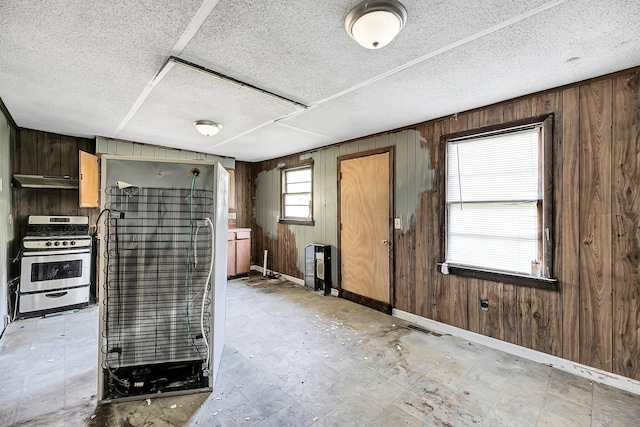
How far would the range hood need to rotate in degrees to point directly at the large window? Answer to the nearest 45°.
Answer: approximately 45° to its left

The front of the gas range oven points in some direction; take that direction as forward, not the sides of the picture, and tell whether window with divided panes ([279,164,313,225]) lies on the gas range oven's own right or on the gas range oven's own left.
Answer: on the gas range oven's own left

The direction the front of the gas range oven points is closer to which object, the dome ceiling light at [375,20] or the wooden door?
the dome ceiling light

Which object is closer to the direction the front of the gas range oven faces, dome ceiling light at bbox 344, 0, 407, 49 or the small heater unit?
the dome ceiling light

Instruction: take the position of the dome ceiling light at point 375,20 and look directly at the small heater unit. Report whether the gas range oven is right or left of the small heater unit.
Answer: left

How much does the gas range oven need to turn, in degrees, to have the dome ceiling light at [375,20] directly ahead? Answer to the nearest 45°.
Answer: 0° — it already faces it

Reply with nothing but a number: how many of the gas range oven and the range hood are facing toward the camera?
2

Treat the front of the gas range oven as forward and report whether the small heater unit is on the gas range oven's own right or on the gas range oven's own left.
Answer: on the gas range oven's own left

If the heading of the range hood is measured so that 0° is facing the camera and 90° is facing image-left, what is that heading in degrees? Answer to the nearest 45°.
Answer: approximately 0°

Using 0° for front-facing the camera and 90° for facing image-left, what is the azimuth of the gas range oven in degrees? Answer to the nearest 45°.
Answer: approximately 0°
